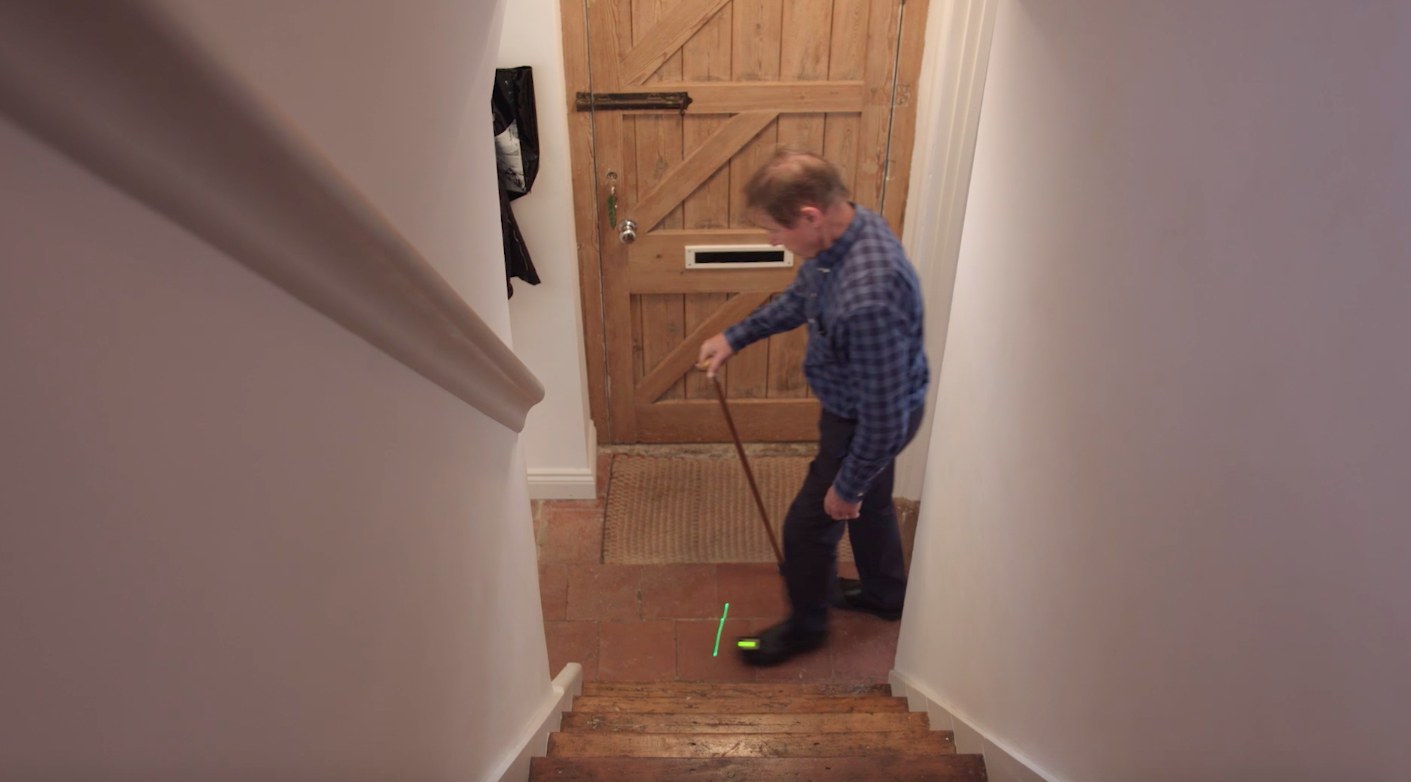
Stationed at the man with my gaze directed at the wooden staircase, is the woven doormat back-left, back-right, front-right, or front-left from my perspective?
back-right

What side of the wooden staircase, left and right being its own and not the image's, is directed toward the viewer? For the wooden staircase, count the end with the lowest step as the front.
back

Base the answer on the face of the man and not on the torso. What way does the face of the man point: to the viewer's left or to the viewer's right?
to the viewer's left

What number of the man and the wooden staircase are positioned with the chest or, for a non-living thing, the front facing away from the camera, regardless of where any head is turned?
1

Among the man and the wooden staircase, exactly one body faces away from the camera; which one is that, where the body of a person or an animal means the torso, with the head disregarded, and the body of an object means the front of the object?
the wooden staircase

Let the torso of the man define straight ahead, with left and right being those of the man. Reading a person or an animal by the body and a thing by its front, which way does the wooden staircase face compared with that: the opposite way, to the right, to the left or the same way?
to the right

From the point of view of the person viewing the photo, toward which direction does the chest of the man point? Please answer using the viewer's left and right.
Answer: facing to the left of the viewer
